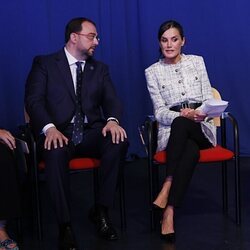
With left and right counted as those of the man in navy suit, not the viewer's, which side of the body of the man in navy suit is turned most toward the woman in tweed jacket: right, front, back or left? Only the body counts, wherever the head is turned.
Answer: left

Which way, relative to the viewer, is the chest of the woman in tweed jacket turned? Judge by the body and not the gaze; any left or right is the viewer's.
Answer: facing the viewer

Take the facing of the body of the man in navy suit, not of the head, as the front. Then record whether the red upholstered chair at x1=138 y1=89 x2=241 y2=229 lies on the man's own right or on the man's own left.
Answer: on the man's own left

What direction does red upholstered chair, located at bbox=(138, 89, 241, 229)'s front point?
toward the camera

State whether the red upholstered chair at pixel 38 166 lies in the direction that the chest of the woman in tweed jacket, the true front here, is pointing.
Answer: no

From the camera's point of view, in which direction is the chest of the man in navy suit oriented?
toward the camera

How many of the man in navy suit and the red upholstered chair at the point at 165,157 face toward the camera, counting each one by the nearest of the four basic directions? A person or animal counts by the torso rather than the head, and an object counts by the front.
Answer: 2

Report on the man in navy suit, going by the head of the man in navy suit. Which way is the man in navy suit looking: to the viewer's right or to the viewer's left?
to the viewer's right

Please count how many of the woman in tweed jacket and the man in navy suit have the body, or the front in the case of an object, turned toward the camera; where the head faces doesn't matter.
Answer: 2

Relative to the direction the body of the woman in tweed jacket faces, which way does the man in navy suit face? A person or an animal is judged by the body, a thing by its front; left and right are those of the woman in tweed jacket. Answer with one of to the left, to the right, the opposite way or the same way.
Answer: the same way

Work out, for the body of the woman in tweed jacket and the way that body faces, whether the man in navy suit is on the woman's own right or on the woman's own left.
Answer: on the woman's own right

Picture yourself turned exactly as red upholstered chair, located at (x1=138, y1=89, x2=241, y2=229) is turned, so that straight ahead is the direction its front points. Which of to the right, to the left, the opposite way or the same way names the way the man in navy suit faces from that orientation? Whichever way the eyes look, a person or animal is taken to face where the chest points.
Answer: the same way

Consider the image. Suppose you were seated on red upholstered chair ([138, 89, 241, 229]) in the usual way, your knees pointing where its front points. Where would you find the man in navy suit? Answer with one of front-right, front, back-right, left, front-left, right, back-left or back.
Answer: right
